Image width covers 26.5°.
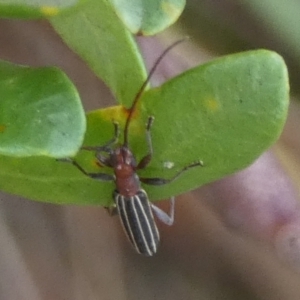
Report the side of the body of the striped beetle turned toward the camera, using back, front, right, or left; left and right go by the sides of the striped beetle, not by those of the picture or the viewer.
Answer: back
